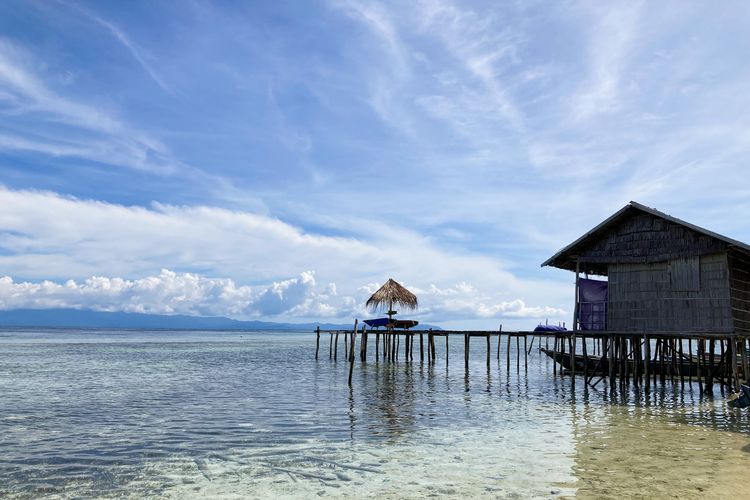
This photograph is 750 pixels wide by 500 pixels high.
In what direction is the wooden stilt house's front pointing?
to the viewer's left

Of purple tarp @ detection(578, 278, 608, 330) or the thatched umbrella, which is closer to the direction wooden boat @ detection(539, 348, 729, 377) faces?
the thatched umbrella

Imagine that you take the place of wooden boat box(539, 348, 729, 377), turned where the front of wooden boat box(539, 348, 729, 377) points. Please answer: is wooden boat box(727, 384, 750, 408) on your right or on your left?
on your left

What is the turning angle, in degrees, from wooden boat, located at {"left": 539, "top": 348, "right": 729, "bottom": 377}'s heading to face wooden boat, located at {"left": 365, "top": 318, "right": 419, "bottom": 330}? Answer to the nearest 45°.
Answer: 0° — it already faces it

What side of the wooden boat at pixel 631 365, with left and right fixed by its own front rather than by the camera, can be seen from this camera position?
left
